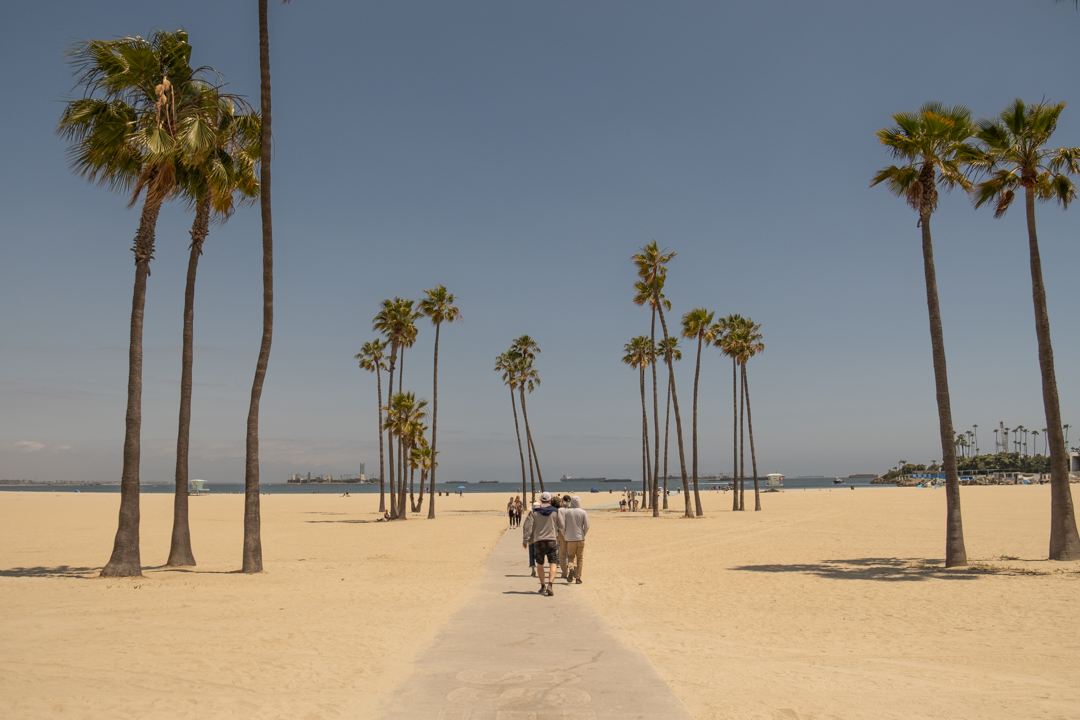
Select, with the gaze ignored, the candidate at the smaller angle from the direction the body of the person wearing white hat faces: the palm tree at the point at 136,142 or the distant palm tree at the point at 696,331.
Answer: the distant palm tree

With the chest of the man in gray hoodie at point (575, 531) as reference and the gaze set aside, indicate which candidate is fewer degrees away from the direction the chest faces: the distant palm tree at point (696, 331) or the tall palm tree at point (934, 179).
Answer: the distant palm tree

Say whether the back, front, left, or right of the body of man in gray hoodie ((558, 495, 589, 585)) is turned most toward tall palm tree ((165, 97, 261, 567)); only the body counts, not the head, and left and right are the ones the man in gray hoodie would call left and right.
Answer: left

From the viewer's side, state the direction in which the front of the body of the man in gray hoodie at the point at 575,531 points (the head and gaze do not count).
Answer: away from the camera

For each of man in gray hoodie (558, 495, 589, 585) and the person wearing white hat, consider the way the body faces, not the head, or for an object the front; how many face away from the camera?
2

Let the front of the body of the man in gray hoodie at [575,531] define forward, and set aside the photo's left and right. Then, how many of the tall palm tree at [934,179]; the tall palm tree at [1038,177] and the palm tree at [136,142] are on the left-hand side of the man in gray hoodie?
1

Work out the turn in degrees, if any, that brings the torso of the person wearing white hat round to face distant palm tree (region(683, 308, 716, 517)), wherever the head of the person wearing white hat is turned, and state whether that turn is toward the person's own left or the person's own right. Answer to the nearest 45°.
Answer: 0° — they already face it

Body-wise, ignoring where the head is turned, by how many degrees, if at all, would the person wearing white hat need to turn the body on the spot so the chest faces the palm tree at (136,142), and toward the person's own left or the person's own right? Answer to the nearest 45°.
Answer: approximately 90° to the person's own left

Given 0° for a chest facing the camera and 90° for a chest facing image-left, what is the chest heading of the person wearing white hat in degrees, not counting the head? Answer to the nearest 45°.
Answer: approximately 180°

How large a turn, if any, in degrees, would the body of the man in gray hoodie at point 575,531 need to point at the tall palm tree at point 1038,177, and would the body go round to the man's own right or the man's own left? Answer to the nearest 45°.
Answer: approximately 90° to the man's own right

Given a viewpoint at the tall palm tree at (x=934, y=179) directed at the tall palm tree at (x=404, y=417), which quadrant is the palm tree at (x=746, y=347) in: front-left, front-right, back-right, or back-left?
front-right

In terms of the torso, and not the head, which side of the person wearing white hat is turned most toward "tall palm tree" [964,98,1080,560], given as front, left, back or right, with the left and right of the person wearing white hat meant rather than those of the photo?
right

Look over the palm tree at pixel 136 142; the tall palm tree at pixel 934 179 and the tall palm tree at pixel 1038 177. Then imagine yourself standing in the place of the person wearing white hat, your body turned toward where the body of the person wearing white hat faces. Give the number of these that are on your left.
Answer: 1

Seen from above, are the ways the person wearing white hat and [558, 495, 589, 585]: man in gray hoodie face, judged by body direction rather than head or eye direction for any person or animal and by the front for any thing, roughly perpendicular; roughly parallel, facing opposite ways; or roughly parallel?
roughly parallel

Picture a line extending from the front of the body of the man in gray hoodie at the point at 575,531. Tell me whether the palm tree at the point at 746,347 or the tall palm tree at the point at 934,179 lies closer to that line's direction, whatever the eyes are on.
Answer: the palm tree
